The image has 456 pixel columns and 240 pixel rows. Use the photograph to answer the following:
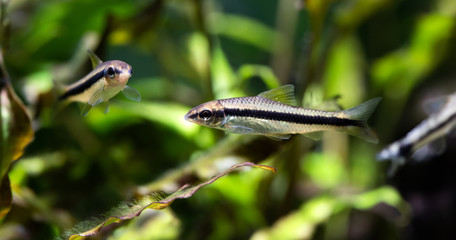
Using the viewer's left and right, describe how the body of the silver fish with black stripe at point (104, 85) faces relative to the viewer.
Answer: facing the viewer and to the right of the viewer

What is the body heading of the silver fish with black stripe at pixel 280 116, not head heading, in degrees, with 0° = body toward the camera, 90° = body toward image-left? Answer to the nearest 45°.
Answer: approximately 90°

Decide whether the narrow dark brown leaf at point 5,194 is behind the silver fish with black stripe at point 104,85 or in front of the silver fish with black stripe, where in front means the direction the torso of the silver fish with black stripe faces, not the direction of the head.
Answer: behind

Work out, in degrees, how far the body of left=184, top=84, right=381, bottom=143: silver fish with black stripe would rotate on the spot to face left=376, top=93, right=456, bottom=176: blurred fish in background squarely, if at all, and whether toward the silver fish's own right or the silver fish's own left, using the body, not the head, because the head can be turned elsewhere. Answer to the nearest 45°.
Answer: approximately 135° to the silver fish's own right
